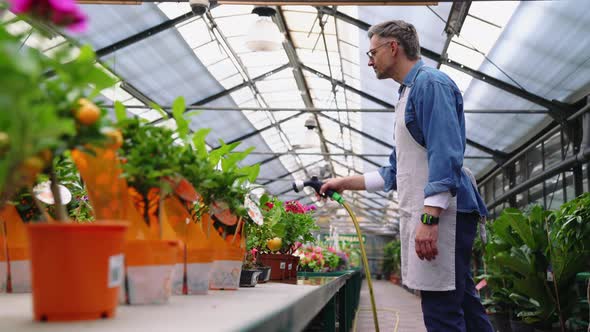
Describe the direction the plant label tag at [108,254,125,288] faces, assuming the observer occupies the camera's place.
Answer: facing the viewer and to the right of the viewer

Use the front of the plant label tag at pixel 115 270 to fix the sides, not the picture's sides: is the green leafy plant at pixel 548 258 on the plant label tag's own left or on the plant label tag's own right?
on the plant label tag's own left

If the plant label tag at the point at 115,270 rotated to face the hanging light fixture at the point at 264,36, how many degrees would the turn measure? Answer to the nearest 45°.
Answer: approximately 135° to its left

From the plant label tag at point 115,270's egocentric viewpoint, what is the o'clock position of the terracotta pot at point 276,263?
The terracotta pot is roughly at 8 o'clock from the plant label tag.

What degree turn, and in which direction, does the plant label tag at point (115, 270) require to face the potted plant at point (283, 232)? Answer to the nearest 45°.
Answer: approximately 135° to its left
